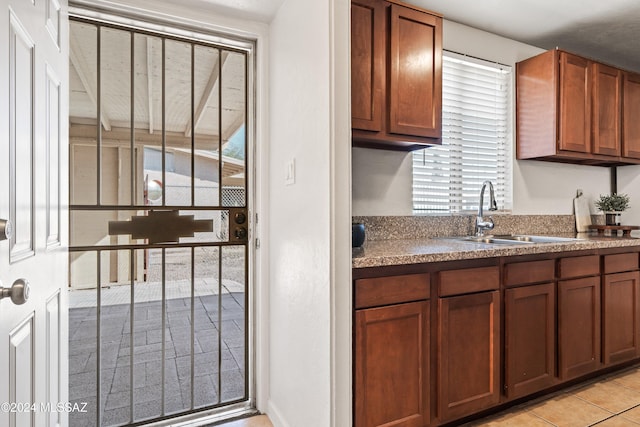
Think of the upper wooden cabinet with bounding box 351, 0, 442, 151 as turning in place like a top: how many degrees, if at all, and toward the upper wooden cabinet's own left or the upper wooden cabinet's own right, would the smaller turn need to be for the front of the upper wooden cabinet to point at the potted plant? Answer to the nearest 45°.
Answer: approximately 90° to the upper wooden cabinet's own left

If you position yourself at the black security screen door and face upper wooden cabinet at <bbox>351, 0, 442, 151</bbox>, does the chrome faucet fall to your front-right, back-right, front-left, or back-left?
front-left

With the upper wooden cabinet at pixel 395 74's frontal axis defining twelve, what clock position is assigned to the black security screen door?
The black security screen door is roughly at 4 o'clock from the upper wooden cabinet.

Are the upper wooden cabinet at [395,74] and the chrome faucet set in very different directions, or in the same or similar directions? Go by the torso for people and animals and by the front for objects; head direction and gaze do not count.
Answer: same or similar directions

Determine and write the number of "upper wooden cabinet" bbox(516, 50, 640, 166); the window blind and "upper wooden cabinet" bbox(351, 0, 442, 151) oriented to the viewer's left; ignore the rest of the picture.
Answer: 0

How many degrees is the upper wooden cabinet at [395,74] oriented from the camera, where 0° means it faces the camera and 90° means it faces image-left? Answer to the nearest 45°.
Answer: approximately 315°

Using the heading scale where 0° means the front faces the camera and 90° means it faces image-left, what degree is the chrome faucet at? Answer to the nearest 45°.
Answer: approximately 315°

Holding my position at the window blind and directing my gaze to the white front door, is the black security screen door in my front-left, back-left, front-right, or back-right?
front-right

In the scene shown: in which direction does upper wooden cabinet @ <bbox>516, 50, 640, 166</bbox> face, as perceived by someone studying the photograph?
facing the viewer and to the right of the viewer

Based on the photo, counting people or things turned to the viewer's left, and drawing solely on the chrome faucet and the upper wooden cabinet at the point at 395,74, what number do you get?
0

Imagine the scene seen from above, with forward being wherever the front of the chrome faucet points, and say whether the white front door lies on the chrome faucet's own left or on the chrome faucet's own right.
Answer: on the chrome faucet's own right

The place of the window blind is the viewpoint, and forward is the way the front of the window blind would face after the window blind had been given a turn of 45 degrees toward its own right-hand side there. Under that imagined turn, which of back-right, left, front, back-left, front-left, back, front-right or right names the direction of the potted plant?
back-left

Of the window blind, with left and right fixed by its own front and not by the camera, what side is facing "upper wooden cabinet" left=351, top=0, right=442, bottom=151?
right

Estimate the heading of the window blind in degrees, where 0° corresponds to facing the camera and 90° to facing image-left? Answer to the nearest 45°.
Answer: approximately 315°

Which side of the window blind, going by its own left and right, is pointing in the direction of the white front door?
right
